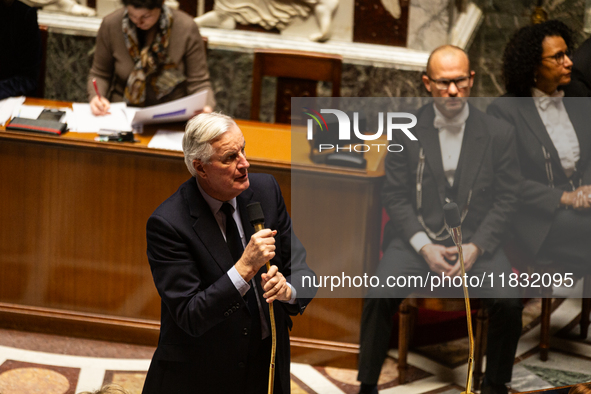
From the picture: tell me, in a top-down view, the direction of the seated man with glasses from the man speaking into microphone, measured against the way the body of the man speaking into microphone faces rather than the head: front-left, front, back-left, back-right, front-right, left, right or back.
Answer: left

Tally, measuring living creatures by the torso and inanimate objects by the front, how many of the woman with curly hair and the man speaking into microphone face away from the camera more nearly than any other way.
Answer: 0

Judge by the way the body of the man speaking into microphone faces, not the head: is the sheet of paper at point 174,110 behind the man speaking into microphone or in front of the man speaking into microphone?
behind

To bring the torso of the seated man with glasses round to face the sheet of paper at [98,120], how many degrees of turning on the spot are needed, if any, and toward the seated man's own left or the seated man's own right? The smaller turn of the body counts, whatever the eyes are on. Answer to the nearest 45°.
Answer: approximately 90° to the seated man's own right

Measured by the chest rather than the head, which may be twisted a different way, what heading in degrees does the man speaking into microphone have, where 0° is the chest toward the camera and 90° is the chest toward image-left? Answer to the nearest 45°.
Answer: approximately 315°

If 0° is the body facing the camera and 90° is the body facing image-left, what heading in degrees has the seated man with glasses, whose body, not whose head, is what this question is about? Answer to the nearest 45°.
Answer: approximately 0°
